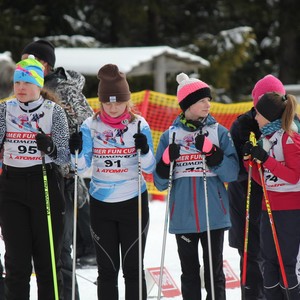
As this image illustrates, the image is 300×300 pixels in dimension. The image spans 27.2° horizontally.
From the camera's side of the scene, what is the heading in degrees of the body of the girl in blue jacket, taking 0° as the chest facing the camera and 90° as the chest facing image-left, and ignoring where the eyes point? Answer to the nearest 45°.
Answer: approximately 0°

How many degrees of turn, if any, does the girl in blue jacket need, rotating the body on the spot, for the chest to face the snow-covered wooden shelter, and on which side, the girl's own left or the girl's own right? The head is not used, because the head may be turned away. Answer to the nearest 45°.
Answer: approximately 180°
